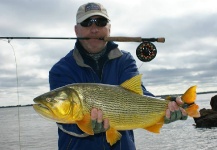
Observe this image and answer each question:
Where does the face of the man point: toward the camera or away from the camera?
toward the camera

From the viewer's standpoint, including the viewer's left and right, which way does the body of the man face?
facing the viewer

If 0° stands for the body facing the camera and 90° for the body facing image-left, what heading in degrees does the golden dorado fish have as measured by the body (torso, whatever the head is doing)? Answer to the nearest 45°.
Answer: approximately 90°
